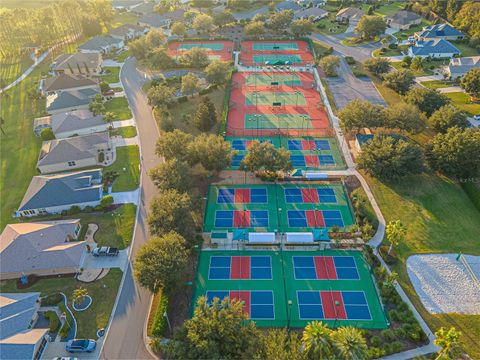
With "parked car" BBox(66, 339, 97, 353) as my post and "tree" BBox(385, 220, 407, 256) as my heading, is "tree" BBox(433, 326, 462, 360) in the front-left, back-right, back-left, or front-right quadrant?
front-right

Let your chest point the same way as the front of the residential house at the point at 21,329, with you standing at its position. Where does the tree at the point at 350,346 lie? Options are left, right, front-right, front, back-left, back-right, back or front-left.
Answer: front-right

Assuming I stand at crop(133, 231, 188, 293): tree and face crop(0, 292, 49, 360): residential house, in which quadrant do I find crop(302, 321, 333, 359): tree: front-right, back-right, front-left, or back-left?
back-left

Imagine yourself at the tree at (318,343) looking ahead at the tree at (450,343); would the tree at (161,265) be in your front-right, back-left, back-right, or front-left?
back-left

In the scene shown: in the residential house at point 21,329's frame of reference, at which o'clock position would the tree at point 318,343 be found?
The tree is roughly at 12 o'clock from the residential house.

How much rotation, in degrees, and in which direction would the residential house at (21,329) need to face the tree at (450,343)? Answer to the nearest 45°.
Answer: approximately 45° to its right

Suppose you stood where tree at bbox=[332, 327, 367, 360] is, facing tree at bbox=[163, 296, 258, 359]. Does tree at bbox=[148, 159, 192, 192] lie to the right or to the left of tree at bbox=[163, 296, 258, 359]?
right

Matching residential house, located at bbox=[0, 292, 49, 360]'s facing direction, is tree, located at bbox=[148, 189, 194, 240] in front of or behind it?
in front

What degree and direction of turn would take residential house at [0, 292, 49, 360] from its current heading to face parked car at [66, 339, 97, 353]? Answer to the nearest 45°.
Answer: approximately 45° to its right

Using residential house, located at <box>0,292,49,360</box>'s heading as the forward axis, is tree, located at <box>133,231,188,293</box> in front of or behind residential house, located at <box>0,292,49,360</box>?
in front

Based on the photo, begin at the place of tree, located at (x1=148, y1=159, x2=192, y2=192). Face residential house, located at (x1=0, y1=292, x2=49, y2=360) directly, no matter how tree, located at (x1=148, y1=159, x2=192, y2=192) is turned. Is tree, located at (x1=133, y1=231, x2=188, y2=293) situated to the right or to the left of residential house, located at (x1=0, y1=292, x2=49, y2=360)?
left

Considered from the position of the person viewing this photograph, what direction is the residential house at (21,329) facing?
facing to the right of the viewer

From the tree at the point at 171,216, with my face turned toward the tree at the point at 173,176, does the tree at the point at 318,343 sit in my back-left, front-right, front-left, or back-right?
back-right

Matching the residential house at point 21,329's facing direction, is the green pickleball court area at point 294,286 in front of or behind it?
in front

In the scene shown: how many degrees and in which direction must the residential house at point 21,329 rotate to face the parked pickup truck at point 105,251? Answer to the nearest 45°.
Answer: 0° — it already faces it

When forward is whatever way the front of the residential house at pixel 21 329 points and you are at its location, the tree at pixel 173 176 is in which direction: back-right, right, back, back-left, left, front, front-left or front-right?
front
